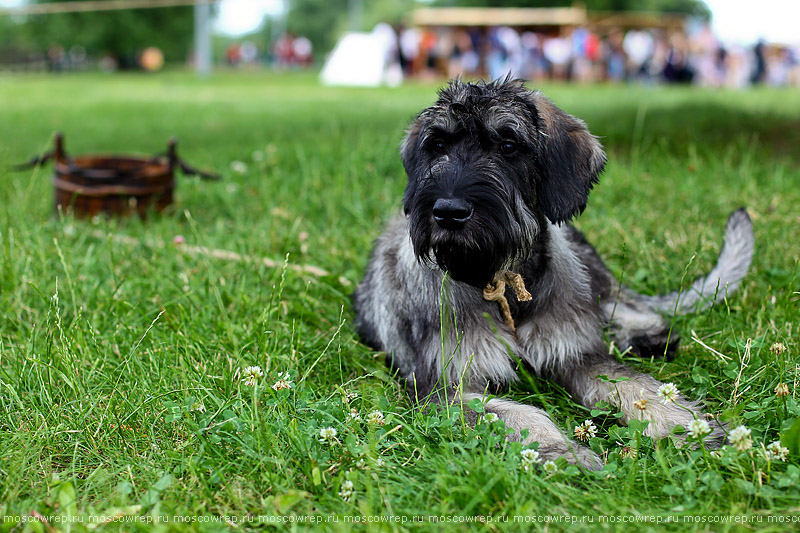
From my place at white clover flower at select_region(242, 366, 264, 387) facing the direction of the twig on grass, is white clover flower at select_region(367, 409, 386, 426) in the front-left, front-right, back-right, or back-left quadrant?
back-right

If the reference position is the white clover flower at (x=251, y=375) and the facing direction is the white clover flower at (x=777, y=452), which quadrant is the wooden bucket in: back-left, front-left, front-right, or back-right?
back-left

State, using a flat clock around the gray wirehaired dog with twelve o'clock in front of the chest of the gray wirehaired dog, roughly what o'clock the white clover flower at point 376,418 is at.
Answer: The white clover flower is roughly at 1 o'clock from the gray wirehaired dog.

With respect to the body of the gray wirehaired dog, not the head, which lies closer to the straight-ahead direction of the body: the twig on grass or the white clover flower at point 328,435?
the white clover flower

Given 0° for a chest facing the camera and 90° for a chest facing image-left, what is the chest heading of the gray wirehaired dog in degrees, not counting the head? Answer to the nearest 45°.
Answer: approximately 0°

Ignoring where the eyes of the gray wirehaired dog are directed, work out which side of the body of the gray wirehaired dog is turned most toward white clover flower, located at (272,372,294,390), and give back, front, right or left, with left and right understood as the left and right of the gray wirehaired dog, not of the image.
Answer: right

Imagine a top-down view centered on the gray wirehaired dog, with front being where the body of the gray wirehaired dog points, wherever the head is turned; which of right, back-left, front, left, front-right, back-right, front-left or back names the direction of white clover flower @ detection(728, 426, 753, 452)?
front-left

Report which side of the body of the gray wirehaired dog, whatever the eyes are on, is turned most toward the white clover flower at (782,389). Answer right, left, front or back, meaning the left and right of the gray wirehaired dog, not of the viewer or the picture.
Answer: left

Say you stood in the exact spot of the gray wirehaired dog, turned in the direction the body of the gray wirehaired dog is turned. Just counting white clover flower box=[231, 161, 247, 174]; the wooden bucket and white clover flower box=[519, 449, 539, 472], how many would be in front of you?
1
